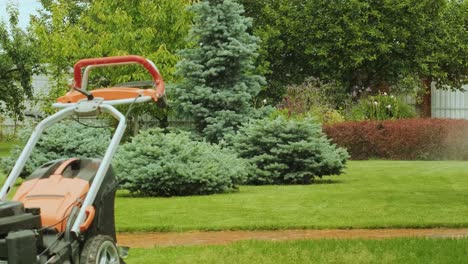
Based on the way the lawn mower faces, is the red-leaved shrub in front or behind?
behind

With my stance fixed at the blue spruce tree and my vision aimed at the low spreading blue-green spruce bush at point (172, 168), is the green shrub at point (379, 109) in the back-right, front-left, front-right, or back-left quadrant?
back-left

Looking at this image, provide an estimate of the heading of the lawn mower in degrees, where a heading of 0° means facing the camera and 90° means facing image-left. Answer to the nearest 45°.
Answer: approximately 45°

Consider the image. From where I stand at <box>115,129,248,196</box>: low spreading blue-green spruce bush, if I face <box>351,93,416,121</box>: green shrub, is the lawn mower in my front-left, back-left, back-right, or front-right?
back-right

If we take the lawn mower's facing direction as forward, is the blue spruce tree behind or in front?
behind

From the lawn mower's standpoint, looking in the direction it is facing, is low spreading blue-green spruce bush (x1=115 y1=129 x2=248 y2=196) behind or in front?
behind

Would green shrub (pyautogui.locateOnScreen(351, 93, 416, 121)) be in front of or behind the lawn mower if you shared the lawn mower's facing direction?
behind

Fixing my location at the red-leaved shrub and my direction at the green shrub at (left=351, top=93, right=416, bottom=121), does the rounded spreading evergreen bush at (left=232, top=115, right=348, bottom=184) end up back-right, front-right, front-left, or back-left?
back-left
